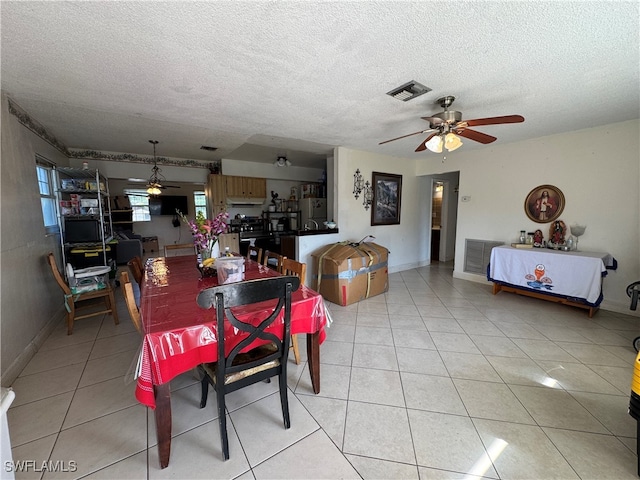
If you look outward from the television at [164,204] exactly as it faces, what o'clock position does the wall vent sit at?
The wall vent is roughly at 11 o'clock from the television.

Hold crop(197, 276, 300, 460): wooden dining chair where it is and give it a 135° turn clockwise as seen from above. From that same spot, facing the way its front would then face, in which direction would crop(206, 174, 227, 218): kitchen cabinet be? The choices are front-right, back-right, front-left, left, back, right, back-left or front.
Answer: left

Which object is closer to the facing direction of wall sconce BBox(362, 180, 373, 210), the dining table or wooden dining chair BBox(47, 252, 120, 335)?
the dining table

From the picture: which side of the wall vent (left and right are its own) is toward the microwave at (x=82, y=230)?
front

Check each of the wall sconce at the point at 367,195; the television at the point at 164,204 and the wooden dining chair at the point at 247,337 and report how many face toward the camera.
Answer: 2

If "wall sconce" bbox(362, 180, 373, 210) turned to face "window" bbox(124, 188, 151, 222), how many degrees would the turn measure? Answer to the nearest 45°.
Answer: approximately 90° to its right

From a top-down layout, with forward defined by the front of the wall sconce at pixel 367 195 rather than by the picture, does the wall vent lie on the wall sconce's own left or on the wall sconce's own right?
on the wall sconce's own left

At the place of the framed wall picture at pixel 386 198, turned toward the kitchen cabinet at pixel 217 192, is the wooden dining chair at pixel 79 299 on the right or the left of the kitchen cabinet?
left

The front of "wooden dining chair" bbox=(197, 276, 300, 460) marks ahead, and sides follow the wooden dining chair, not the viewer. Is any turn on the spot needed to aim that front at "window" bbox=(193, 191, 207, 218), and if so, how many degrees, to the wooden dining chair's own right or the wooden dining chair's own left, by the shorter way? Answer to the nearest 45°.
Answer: approximately 45° to the wooden dining chair's own right

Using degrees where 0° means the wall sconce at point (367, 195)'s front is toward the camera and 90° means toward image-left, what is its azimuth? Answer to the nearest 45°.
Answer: approximately 0°

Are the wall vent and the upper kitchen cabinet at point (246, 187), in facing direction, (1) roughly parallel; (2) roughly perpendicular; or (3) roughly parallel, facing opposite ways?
roughly perpendicular

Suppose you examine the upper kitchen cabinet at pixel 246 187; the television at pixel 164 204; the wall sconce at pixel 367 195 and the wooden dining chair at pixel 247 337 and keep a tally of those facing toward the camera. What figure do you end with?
3

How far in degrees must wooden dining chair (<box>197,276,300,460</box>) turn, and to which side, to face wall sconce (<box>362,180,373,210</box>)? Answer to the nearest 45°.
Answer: approximately 90° to its right

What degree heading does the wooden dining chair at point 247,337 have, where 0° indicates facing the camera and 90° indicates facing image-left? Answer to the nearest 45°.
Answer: approximately 135°
